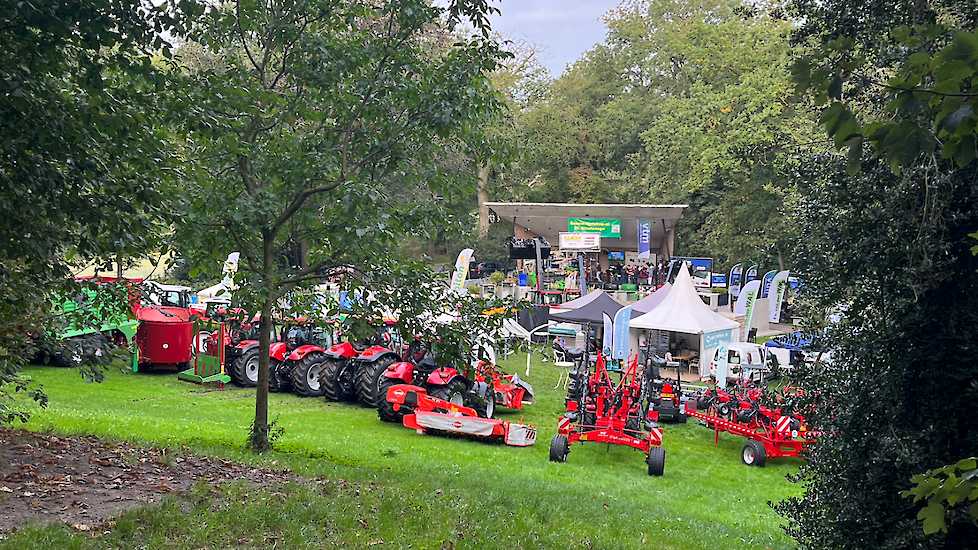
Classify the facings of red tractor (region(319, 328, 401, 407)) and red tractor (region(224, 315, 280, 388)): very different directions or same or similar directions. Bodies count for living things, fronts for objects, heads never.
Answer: same or similar directions

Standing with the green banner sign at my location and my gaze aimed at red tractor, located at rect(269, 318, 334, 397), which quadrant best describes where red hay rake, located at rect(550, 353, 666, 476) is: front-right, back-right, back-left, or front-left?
front-left

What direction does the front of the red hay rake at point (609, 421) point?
away from the camera

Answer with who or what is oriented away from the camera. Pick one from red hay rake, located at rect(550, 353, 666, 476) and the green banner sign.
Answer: the red hay rake

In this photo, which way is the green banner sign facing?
toward the camera

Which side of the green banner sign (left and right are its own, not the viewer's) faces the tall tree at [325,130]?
front

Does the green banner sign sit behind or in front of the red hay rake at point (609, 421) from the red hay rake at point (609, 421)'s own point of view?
in front

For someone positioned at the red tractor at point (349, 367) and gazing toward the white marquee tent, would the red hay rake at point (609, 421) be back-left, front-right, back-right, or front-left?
front-right

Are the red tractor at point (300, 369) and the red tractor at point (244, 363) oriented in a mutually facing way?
no

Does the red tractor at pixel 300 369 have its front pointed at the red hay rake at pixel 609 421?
no

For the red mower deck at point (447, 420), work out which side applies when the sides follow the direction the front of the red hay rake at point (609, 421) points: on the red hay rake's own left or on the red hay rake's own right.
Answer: on the red hay rake's own left

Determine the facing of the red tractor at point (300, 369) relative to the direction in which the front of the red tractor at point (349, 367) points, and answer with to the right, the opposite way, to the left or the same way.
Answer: the same way

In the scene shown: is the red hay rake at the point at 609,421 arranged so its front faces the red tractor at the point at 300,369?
no

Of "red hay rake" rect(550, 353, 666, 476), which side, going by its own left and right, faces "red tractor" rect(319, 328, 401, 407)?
left
